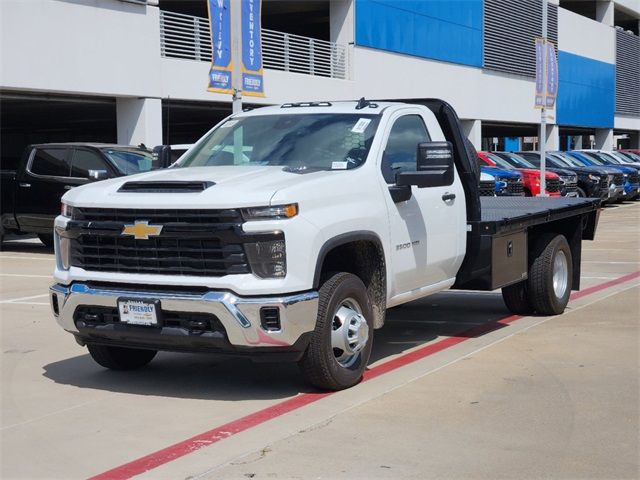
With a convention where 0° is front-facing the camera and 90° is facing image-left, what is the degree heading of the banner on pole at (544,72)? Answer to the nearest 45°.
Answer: approximately 0°

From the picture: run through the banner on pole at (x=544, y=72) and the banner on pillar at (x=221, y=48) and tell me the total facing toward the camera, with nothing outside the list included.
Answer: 2

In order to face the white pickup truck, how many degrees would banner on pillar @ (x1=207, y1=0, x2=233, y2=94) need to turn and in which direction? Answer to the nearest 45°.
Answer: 0° — it already faces it

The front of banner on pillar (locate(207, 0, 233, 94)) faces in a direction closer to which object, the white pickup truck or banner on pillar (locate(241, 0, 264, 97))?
the white pickup truck

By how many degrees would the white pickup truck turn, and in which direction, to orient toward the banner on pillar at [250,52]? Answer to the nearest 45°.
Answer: approximately 135° to its right
